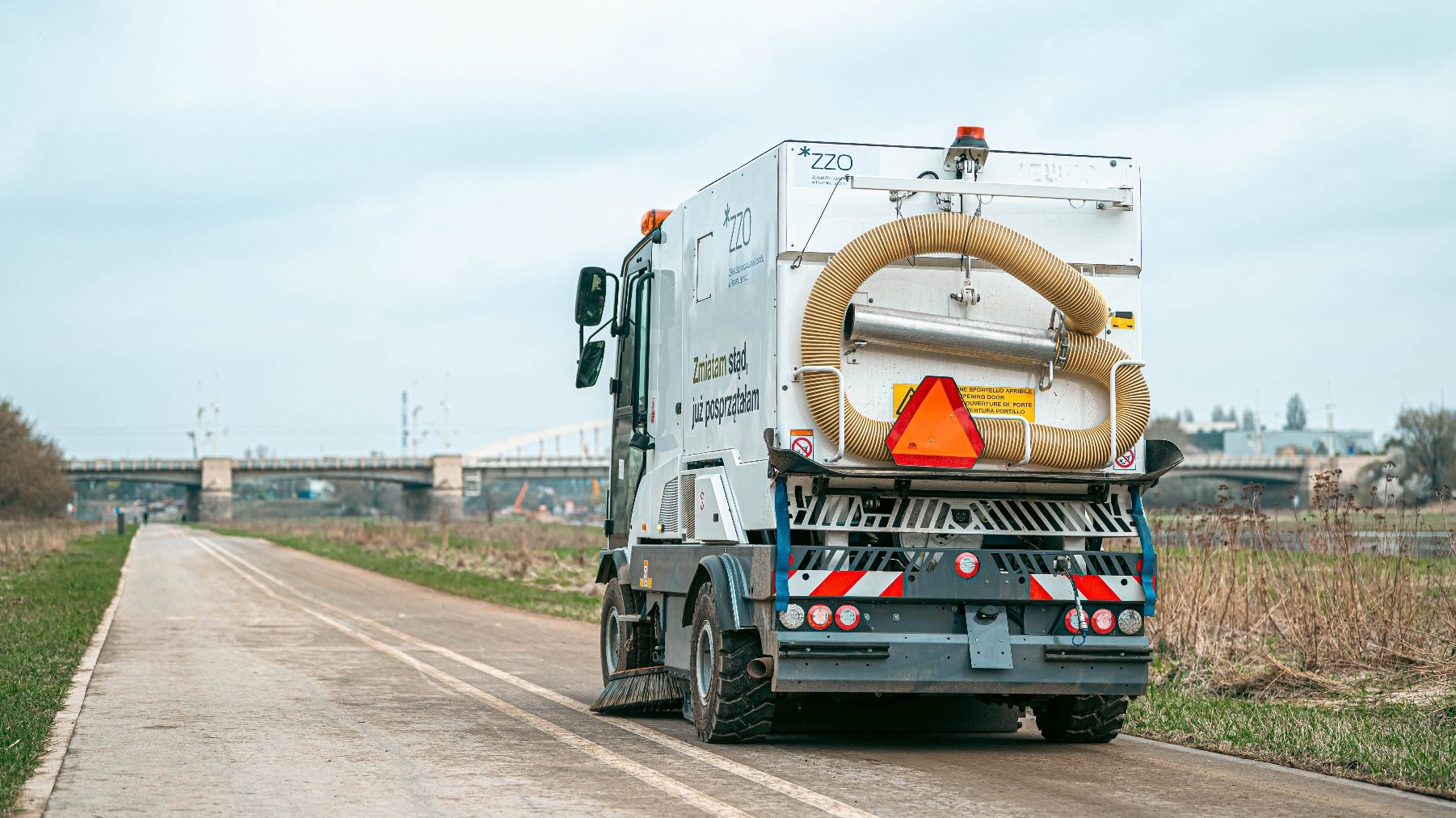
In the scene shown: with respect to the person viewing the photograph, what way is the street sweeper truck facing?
facing away from the viewer and to the left of the viewer
